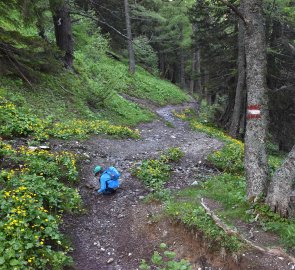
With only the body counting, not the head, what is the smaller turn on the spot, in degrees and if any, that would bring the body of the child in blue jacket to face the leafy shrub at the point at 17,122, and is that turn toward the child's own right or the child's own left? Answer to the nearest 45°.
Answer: approximately 45° to the child's own right

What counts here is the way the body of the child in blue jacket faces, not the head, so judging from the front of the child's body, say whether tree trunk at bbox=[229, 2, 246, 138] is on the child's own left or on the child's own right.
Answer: on the child's own right

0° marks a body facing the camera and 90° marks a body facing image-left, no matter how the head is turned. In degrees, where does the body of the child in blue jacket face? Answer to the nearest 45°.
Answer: approximately 90°

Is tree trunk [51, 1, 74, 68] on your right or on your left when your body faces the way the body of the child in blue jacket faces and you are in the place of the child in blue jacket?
on your right

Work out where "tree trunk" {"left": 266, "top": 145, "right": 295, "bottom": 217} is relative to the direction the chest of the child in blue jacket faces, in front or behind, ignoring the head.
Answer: behind

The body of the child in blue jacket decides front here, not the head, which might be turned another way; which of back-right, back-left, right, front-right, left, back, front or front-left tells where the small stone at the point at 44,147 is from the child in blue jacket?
front-right

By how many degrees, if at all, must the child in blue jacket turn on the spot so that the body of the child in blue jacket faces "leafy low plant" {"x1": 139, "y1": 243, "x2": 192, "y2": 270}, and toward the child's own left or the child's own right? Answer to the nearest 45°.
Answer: approximately 90° to the child's own left

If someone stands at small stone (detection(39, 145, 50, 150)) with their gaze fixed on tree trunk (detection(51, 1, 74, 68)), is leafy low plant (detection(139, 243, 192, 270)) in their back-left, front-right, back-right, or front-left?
back-right
